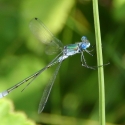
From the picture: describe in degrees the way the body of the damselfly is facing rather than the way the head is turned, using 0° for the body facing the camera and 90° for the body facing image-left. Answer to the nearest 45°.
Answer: approximately 270°
